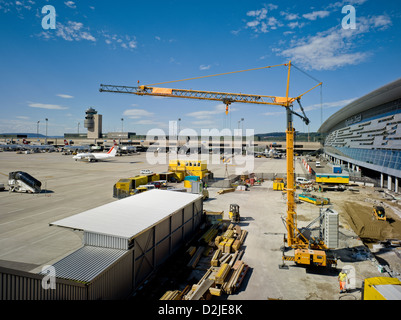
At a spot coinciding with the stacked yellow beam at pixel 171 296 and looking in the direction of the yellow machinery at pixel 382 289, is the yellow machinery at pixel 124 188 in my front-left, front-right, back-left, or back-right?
back-left

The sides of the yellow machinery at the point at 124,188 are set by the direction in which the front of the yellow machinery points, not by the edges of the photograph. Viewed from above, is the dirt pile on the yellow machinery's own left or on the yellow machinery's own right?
on the yellow machinery's own left

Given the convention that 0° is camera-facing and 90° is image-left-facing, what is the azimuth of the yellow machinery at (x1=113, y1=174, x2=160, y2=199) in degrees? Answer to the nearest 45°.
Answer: approximately 45°

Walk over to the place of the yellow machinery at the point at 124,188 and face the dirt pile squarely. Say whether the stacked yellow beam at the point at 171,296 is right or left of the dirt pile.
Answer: right

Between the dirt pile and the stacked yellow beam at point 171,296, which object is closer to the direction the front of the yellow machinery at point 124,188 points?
the stacked yellow beam

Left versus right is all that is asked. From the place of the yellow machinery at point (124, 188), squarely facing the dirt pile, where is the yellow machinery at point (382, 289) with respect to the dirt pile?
right

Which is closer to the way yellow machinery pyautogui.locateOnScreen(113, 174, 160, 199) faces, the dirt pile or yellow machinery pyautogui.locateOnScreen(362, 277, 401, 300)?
the yellow machinery
